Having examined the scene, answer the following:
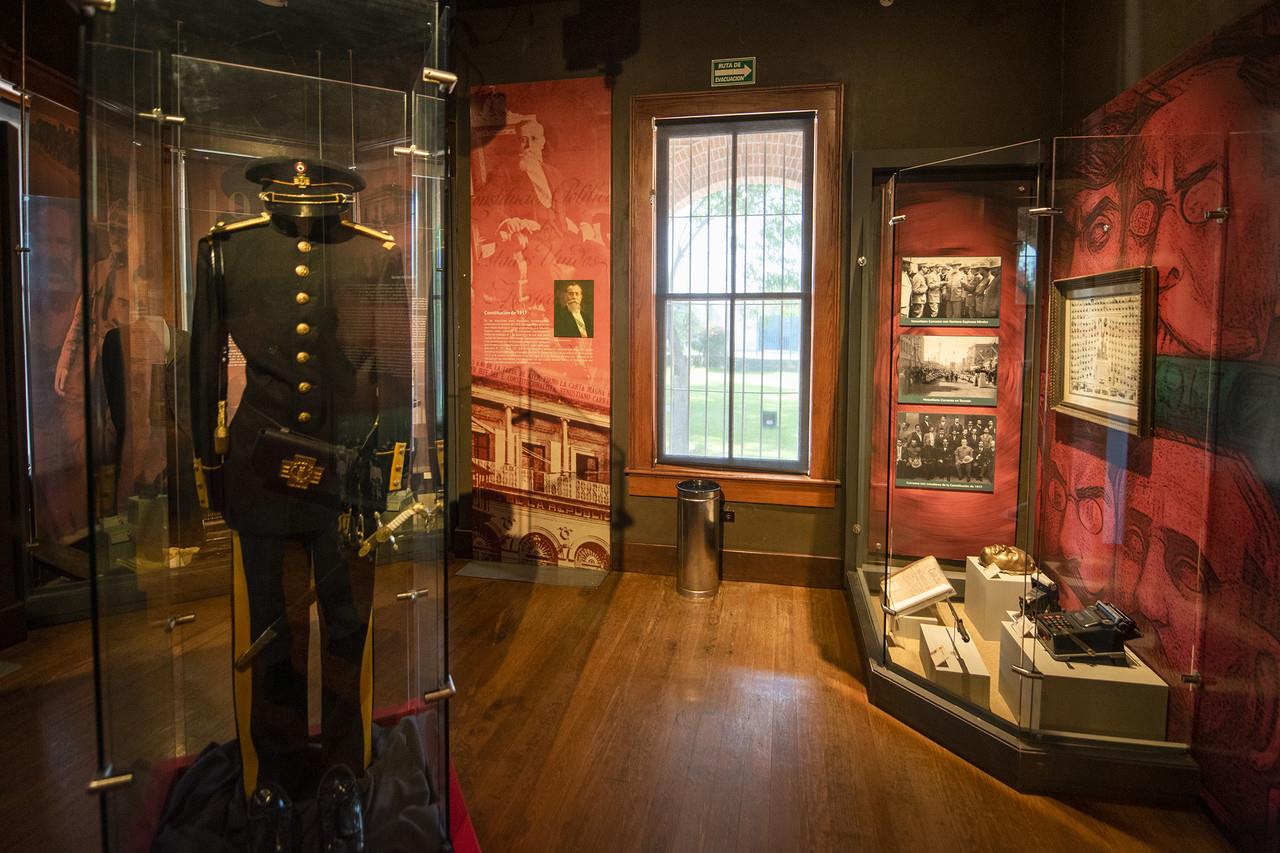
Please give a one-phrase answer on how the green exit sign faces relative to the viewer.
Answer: facing the viewer

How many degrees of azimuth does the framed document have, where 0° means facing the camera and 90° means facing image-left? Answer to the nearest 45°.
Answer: approximately 45°

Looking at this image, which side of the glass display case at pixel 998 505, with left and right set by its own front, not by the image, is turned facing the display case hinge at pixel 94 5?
front

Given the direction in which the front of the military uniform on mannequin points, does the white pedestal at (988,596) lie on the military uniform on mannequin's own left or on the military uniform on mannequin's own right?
on the military uniform on mannequin's own left

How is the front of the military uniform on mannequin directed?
toward the camera

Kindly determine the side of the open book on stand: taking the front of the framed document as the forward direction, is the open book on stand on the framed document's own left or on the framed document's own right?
on the framed document's own right

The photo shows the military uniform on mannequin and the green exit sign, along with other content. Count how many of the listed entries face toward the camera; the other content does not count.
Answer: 2

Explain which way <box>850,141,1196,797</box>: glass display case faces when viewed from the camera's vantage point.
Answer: facing the viewer and to the left of the viewer

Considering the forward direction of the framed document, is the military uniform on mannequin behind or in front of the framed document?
in front

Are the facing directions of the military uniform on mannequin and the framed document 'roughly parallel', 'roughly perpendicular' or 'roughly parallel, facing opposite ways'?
roughly perpendicular

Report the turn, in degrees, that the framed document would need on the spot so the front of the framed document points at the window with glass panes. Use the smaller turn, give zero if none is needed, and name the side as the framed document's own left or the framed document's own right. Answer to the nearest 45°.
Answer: approximately 90° to the framed document's own right
